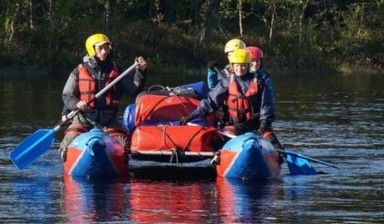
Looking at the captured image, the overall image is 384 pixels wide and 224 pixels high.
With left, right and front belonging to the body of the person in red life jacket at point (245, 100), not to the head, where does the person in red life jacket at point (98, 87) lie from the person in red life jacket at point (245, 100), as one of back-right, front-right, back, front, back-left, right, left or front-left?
right

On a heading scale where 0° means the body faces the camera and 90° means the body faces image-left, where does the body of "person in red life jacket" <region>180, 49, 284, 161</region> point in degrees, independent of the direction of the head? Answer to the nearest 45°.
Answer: approximately 0°

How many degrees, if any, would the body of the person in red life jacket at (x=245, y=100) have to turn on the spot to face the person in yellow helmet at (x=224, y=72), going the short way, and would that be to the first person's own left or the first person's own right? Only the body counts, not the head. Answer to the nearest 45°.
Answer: approximately 180°
